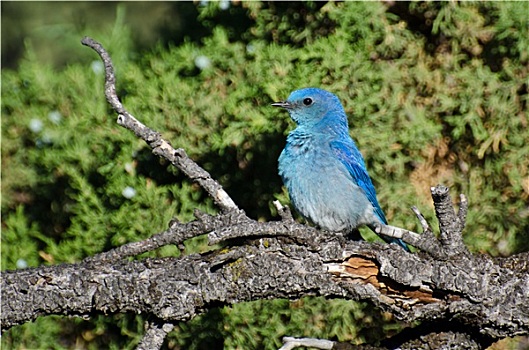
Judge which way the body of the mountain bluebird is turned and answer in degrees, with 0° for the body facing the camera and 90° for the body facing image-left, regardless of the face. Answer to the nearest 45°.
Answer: approximately 45°
